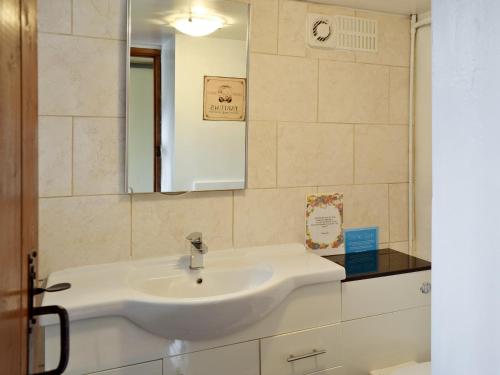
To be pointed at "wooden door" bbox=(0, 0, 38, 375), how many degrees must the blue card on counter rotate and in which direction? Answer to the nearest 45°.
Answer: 0° — it already faces it

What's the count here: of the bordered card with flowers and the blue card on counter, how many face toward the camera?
2

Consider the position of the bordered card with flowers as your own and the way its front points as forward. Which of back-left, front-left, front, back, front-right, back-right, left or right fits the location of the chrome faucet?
front-right

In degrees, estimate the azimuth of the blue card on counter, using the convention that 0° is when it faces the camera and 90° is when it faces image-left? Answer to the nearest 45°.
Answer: approximately 0°

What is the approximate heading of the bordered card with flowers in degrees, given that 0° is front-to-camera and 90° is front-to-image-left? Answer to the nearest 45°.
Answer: approximately 0°
